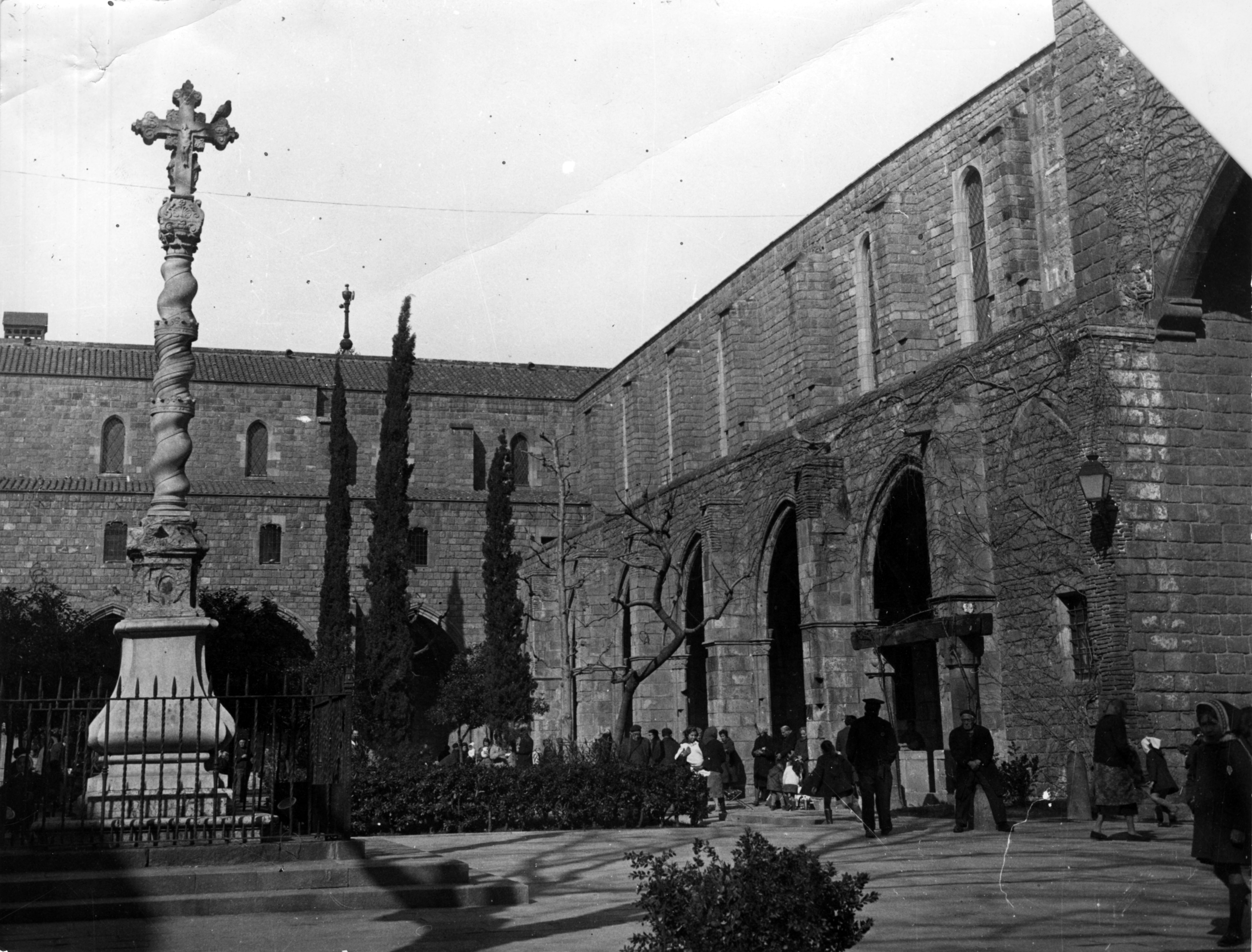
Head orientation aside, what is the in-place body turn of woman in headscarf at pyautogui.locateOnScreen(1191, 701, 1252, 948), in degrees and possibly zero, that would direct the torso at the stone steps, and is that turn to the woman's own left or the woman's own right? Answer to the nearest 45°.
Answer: approximately 45° to the woman's own right

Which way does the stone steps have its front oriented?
toward the camera

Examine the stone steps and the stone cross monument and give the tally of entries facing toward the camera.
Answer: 2

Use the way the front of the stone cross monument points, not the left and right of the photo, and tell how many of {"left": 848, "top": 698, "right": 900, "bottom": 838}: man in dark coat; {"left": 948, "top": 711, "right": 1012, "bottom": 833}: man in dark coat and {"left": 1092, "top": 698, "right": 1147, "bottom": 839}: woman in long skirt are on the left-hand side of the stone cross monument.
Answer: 3

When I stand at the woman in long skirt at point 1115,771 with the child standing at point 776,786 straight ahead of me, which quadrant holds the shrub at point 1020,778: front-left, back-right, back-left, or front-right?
front-right

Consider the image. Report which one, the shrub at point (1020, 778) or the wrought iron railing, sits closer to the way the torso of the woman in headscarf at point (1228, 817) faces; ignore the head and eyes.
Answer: the wrought iron railing

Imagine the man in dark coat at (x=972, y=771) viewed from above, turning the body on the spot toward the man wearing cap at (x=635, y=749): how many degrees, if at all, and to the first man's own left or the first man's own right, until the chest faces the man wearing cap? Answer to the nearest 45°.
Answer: approximately 135° to the first man's own right

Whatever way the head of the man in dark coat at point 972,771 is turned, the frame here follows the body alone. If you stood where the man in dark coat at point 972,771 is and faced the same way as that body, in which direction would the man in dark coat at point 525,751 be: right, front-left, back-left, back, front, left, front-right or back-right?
back-right

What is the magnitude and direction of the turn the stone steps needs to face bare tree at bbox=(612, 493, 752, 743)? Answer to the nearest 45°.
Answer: approximately 135° to its left

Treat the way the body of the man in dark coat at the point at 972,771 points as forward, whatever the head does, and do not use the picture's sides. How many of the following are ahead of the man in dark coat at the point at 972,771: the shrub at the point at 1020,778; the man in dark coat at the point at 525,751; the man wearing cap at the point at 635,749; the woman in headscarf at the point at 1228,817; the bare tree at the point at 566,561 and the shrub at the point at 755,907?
2

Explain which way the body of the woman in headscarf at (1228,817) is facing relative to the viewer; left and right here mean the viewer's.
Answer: facing the viewer and to the left of the viewer

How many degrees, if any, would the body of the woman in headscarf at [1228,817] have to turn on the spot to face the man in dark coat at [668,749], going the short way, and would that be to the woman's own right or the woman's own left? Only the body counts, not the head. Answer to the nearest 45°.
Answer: approximately 90° to the woman's own right

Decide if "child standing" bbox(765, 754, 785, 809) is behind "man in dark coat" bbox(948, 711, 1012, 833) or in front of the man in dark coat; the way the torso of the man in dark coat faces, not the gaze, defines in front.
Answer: behind

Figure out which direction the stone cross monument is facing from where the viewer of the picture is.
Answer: facing the viewer
